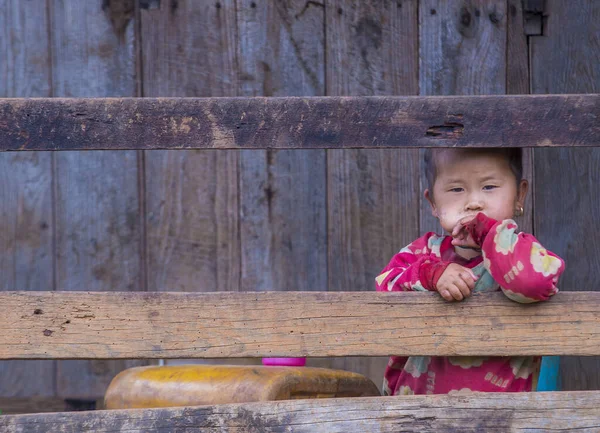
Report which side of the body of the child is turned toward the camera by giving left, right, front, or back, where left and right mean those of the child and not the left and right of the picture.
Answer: front

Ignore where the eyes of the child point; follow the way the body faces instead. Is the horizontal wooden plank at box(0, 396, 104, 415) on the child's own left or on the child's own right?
on the child's own right

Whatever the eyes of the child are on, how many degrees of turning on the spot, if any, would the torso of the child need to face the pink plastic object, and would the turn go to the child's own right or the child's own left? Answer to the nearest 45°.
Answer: approximately 135° to the child's own right
